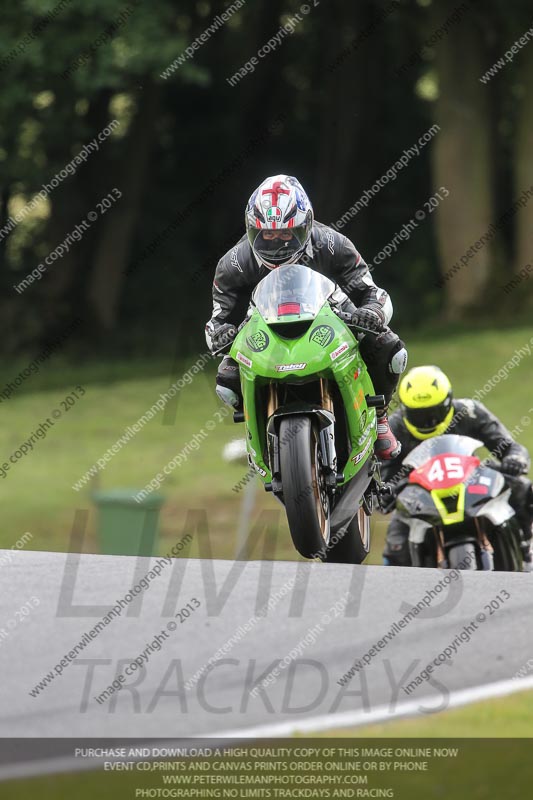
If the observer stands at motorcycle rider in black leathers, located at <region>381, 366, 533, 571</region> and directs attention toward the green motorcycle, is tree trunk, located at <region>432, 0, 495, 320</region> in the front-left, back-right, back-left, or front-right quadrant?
back-right

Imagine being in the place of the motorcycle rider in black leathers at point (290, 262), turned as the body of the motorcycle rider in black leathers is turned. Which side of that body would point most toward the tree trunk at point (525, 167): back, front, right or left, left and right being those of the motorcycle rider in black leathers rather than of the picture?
back

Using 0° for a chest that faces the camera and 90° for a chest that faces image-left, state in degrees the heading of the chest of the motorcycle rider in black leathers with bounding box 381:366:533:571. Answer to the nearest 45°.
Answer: approximately 0°

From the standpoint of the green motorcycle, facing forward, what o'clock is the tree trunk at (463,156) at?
The tree trunk is roughly at 6 o'clock from the green motorcycle.

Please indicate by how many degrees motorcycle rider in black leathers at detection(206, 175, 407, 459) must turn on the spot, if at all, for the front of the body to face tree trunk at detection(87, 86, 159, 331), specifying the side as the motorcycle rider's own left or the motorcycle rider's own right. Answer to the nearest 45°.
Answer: approximately 180°

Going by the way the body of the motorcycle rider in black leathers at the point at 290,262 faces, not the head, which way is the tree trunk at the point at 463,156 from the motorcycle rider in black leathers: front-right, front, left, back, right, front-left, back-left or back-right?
back

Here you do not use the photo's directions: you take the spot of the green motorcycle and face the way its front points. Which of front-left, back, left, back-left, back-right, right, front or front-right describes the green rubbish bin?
back
